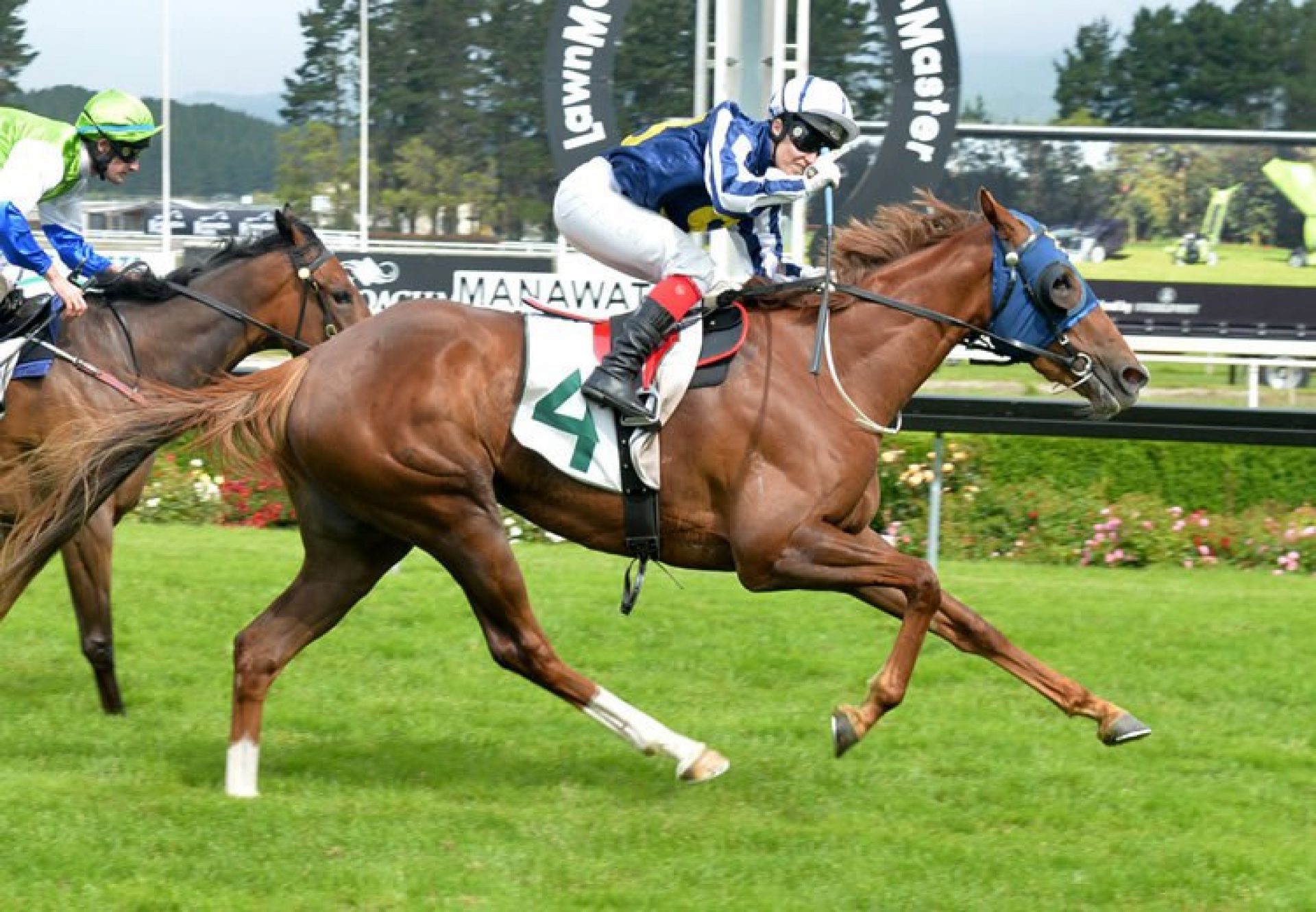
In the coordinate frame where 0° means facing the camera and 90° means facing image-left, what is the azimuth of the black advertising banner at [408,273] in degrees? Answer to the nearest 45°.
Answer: approximately 0°

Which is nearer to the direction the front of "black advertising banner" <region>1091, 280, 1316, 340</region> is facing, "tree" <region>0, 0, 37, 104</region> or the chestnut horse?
the chestnut horse

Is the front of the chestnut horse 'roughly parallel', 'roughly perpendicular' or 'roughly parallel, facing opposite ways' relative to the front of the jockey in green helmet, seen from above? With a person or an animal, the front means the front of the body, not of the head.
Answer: roughly parallel

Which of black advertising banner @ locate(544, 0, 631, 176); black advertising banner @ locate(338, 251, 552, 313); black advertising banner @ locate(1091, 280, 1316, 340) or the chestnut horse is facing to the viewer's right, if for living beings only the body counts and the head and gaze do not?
the chestnut horse

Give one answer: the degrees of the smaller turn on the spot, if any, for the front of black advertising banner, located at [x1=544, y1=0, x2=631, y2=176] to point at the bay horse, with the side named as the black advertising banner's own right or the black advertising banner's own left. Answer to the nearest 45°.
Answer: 0° — it already faces it

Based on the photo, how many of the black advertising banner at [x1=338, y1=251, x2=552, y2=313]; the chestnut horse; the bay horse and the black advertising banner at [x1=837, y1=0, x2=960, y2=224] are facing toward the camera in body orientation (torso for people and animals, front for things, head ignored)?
2

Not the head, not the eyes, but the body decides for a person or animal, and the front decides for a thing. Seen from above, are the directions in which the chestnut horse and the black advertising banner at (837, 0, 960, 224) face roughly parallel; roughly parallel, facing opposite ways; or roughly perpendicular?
roughly perpendicular

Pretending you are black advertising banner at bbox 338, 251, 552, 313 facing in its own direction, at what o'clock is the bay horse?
The bay horse is roughly at 12 o'clock from the black advertising banner.

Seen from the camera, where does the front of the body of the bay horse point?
to the viewer's right

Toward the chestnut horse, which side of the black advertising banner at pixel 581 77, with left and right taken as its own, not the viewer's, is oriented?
front

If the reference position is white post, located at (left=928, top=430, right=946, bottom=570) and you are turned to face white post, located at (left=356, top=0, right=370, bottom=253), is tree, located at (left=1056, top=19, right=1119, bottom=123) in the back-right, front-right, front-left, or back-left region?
front-right

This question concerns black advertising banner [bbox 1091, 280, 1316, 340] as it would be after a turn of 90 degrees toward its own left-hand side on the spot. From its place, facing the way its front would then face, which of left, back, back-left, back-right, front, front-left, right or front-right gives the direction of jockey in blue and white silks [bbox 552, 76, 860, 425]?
right

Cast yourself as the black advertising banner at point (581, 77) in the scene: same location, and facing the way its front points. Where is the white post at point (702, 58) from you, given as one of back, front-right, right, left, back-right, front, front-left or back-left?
left

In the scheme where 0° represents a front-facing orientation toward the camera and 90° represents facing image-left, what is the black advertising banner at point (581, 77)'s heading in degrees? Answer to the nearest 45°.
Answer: approximately 0°

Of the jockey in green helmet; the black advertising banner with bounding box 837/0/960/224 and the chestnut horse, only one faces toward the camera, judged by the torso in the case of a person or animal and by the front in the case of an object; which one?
the black advertising banner

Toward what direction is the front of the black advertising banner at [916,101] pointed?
toward the camera

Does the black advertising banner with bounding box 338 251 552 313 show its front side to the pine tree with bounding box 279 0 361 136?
no

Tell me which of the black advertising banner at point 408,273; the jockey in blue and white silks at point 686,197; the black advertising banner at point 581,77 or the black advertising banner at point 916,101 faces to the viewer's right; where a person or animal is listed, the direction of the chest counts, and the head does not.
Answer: the jockey in blue and white silks

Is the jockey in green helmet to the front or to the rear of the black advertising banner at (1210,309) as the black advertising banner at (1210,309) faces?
to the front

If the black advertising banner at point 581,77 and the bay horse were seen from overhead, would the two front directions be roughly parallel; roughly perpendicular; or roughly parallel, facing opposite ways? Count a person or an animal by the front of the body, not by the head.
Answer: roughly perpendicular

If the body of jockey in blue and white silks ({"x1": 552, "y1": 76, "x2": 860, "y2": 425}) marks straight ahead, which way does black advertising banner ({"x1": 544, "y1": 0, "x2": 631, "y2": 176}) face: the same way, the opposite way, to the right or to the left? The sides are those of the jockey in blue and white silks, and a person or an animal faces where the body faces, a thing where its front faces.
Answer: to the right
